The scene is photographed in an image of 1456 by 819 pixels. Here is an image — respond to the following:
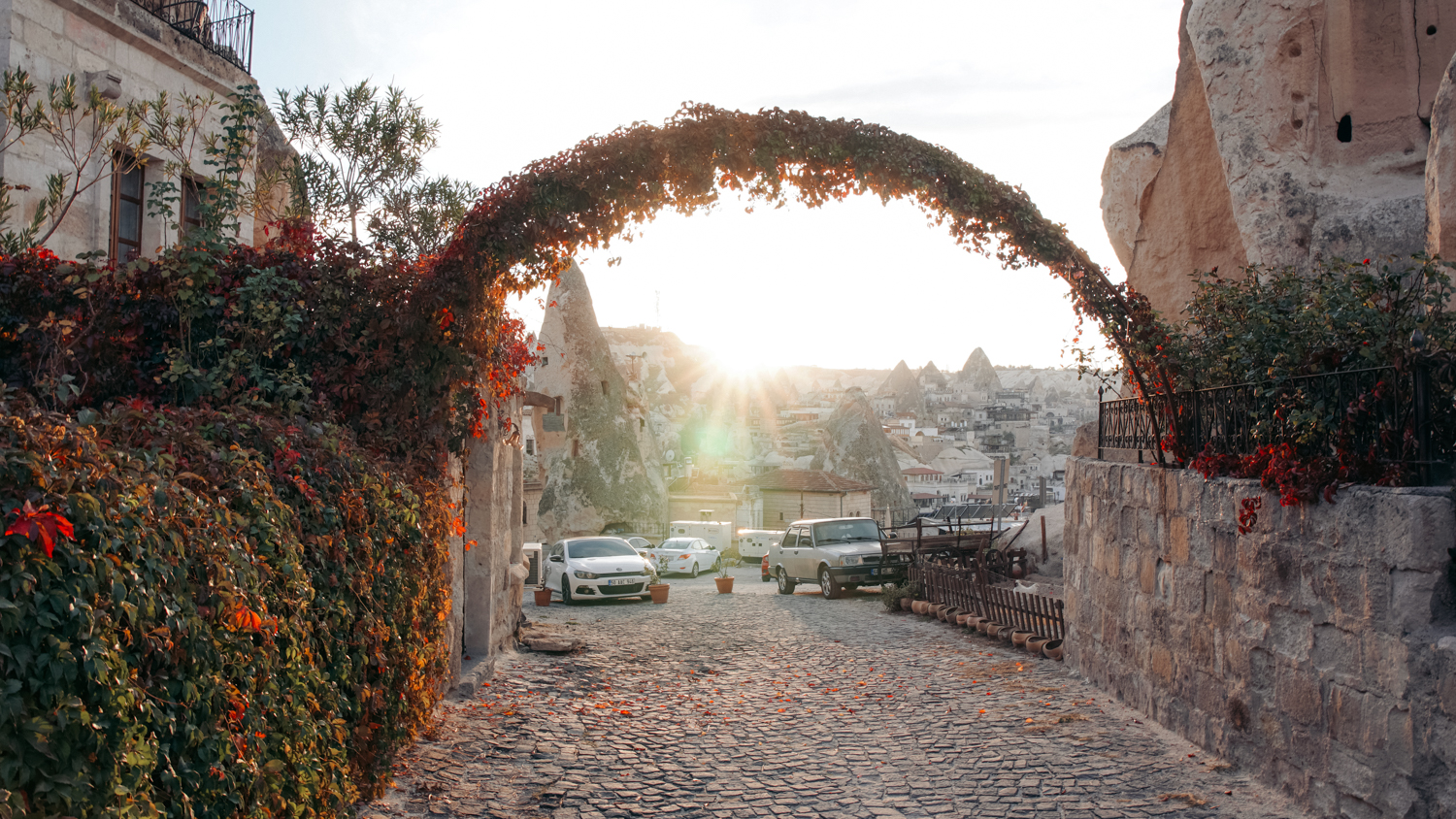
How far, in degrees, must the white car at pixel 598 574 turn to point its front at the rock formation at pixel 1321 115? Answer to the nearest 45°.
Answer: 0° — it already faces it

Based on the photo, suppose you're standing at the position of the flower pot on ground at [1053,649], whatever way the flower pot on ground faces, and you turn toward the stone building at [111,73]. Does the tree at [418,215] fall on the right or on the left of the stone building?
right

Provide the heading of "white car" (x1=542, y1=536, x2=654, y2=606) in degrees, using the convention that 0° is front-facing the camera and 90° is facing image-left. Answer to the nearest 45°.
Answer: approximately 315°

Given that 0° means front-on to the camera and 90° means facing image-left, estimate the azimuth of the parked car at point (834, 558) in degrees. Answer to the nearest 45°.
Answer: approximately 315°

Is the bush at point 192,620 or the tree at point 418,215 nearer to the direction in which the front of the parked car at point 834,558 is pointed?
the bush

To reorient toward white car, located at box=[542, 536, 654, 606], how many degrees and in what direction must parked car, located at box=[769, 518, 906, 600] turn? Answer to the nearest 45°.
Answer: approximately 135° to its right

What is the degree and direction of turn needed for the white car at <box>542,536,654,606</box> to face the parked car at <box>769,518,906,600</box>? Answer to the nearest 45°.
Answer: approximately 45° to its left

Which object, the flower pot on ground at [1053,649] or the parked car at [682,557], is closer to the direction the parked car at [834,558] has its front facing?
the flower pot on ground

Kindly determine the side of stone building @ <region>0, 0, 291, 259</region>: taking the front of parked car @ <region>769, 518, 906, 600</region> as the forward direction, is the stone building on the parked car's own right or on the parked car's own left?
on the parked car's own right
